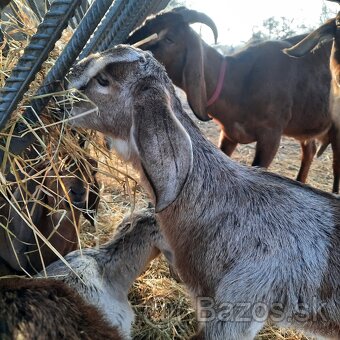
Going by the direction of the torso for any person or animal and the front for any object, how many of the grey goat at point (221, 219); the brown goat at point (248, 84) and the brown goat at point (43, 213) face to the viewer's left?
2

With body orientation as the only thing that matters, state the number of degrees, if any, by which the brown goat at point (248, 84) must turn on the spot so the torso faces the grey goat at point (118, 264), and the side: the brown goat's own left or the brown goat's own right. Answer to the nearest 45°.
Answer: approximately 90° to the brown goat's own left

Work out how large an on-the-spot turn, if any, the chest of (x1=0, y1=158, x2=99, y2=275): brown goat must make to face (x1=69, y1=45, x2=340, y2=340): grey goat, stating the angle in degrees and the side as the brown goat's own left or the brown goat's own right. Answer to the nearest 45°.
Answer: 0° — it already faces it

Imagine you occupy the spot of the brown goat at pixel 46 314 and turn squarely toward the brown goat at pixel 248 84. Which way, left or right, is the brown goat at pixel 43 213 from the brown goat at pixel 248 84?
left

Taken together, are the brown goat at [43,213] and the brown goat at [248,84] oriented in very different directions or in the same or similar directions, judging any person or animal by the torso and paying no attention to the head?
very different directions

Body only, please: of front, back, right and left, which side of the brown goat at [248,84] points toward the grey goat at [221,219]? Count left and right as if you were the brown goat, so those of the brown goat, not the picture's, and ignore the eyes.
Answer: left

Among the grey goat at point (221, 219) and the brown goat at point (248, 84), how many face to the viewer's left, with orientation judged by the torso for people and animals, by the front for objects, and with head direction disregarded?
2

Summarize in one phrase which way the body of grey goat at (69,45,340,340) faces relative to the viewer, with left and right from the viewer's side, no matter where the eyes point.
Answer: facing to the left of the viewer

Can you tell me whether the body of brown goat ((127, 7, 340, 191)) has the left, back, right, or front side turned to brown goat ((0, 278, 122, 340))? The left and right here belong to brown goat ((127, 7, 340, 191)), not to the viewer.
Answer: left

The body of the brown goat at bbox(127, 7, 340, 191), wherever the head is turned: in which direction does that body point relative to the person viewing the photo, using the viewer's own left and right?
facing to the left of the viewer
